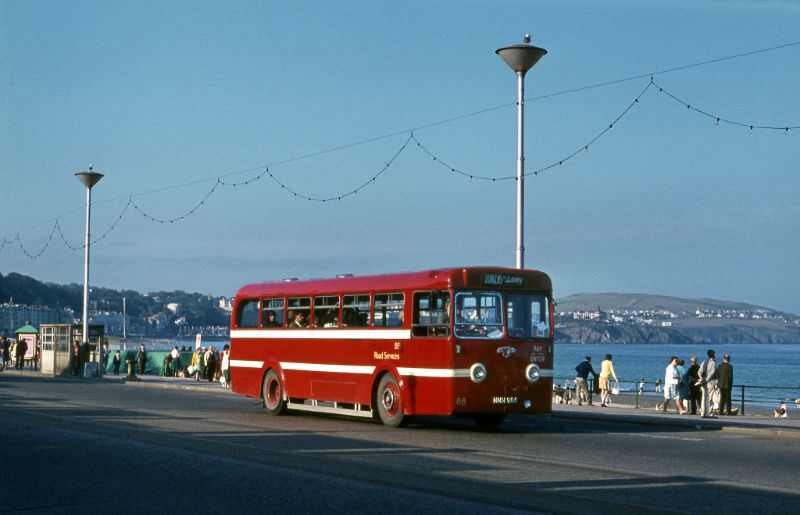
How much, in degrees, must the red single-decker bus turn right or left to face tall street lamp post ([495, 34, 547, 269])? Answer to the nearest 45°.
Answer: approximately 135° to its left

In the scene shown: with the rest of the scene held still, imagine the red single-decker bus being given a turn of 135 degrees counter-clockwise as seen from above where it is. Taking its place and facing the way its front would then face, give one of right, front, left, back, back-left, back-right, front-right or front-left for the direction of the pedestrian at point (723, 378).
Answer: front-right

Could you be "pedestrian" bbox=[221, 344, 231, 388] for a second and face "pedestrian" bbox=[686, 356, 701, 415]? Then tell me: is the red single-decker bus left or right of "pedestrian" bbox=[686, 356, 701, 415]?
right

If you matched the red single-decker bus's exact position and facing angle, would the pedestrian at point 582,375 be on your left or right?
on your left

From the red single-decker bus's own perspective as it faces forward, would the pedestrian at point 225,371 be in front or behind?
behind

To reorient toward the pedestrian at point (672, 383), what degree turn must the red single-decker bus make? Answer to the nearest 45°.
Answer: approximately 90° to its left

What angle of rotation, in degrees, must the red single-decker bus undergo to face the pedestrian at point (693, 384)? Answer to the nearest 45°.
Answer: approximately 90° to its left

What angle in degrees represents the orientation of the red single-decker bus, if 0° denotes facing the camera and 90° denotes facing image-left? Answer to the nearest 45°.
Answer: approximately 315°
